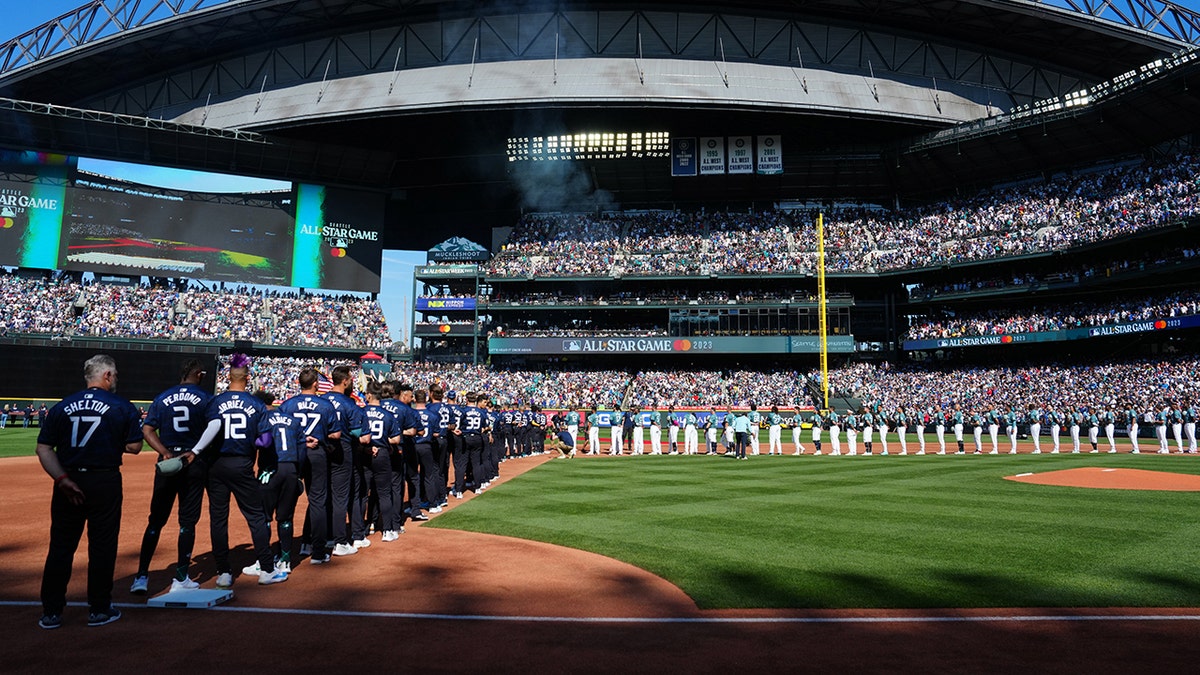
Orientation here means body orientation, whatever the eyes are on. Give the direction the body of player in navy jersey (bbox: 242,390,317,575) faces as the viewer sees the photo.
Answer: away from the camera

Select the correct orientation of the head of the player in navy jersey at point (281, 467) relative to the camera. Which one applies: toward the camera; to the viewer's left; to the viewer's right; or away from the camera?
away from the camera

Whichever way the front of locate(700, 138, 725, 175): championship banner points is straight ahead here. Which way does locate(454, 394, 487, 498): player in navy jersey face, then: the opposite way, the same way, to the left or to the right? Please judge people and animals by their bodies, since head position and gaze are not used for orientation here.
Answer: the opposite way

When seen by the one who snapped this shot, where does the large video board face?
facing the viewer and to the right of the viewer

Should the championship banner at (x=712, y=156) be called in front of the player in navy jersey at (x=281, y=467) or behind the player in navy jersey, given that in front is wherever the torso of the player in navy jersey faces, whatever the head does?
in front

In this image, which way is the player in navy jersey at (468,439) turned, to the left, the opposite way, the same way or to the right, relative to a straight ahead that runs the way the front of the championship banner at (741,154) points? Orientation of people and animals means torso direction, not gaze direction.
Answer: the opposite way

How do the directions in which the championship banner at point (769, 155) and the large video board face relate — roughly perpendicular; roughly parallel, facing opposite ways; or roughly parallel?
roughly parallel

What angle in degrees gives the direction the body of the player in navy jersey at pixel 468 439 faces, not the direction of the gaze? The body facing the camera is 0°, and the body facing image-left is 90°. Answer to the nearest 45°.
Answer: approximately 180°

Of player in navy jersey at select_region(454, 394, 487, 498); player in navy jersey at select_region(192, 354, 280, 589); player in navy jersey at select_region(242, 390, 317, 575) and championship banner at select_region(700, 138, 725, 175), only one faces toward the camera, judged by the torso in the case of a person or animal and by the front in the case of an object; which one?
the championship banner

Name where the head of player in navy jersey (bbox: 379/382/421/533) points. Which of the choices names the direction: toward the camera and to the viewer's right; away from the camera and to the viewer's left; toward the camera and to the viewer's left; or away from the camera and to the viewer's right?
away from the camera and to the viewer's right

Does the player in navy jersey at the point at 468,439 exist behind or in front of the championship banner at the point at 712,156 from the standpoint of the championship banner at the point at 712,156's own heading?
in front

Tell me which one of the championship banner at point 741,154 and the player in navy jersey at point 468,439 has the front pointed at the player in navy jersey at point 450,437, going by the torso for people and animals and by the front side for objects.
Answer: the championship banner

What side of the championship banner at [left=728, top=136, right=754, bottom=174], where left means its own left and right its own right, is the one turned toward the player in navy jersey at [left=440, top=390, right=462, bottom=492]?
front

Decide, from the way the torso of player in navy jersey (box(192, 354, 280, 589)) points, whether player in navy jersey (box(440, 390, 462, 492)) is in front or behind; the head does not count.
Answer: in front
